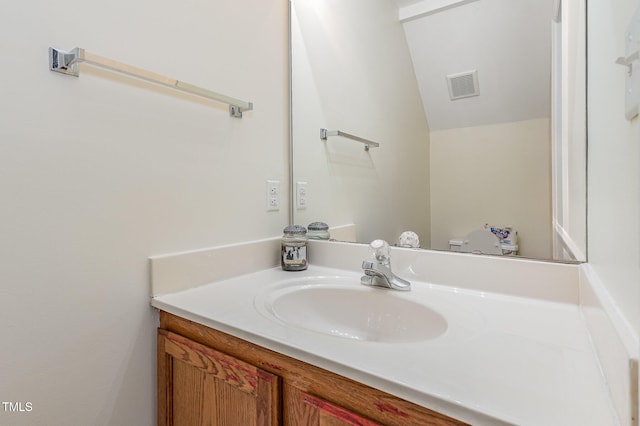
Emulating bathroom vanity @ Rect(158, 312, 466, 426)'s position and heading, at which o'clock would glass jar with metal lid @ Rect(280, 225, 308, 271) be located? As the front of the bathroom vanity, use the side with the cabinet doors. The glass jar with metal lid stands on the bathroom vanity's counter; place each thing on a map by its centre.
The glass jar with metal lid is roughly at 5 o'clock from the bathroom vanity.

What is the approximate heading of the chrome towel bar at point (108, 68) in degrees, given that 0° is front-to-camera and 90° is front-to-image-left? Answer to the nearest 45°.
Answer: approximately 315°

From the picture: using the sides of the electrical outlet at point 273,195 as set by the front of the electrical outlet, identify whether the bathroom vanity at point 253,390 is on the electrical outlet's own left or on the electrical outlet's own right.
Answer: on the electrical outlet's own right

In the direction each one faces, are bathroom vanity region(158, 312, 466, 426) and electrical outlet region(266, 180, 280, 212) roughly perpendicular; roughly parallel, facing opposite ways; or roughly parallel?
roughly perpendicular

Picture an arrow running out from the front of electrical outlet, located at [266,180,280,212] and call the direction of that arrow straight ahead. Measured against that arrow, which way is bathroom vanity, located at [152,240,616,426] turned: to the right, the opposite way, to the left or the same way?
to the right

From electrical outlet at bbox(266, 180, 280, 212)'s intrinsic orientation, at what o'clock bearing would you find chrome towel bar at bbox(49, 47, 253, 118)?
The chrome towel bar is roughly at 3 o'clock from the electrical outlet.

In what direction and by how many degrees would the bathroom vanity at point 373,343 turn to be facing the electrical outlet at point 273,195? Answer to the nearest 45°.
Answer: approximately 90° to its right
